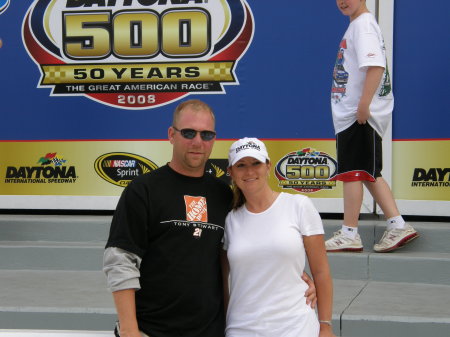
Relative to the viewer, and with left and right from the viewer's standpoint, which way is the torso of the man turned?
facing the viewer and to the right of the viewer

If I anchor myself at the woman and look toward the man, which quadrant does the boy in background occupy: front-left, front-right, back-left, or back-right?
back-right

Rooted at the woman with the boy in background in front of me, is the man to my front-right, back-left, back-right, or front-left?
back-left
